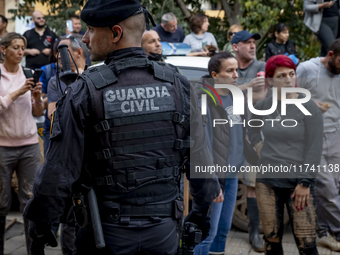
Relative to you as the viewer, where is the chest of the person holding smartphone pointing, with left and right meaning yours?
facing the viewer and to the right of the viewer

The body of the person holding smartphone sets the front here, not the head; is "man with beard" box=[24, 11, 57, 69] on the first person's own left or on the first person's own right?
on the first person's own left

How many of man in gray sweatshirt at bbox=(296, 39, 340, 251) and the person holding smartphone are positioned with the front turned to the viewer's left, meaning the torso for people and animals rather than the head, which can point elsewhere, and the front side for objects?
0

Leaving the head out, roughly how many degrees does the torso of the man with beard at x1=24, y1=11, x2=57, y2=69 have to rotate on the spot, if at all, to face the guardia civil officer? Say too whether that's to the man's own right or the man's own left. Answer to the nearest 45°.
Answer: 0° — they already face them

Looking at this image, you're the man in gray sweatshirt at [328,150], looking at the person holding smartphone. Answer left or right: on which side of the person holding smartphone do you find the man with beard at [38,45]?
right

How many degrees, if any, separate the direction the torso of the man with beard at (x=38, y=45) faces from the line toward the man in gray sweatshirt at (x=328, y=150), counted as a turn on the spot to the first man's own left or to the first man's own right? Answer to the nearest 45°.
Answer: approximately 45° to the first man's own left

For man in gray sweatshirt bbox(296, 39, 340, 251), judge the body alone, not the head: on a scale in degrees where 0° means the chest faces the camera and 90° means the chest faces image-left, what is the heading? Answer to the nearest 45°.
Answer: approximately 315°

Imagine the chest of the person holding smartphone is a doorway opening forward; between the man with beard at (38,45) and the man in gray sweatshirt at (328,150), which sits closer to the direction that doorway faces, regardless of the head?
the man in gray sweatshirt

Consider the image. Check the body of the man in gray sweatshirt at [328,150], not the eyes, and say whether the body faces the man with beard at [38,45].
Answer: no

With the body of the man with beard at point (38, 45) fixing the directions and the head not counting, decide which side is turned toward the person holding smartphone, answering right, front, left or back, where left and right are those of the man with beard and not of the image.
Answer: front

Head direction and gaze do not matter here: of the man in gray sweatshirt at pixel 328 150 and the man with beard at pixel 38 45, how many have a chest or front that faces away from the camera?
0

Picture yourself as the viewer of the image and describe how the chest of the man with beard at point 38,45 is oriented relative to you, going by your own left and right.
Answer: facing the viewer

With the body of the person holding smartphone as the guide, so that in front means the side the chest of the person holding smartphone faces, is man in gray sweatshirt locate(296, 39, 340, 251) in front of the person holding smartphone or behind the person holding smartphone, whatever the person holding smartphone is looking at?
in front

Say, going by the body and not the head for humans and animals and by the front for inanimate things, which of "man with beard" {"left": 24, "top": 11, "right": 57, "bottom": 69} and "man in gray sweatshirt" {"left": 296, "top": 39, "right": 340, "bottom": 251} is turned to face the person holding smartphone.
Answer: the man with beard

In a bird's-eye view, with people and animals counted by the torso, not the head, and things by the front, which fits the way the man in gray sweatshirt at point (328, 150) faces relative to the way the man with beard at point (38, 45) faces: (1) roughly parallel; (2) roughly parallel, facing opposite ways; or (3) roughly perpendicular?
roughly parallel
